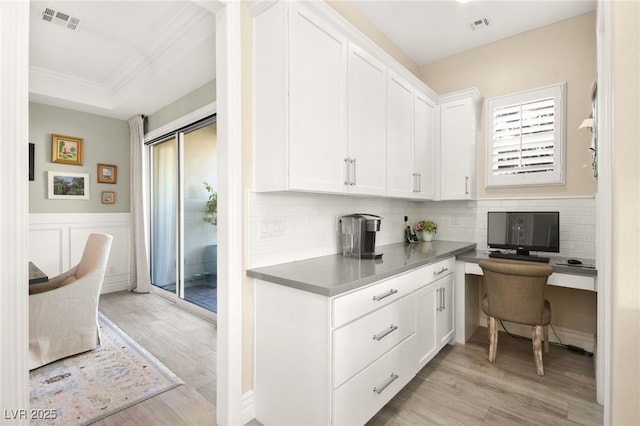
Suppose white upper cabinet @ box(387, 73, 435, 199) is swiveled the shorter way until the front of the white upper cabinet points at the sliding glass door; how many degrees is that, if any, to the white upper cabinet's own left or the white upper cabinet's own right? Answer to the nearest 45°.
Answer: approximately 135° to the white upper cabinet's own right

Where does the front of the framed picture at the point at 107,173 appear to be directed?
toward the camera

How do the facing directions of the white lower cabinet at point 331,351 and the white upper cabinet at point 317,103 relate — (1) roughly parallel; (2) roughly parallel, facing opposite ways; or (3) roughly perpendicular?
roughly parallel

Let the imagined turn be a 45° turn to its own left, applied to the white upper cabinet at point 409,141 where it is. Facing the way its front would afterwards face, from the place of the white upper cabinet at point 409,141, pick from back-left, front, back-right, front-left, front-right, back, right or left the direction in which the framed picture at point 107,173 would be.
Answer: back

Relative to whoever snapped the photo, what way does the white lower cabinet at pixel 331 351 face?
facing the viewer and to the right of the viewer

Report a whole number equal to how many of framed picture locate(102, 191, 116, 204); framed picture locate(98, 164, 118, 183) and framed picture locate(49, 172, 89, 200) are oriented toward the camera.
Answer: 3

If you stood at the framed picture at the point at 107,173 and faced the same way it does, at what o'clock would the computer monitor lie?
The computer monitor is roughly at 11 o'clock from the framed picture.

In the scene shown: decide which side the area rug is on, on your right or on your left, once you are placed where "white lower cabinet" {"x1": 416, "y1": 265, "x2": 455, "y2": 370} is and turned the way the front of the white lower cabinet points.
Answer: on your right

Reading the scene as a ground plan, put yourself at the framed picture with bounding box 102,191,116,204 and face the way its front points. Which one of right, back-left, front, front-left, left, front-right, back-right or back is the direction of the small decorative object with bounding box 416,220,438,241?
front-left

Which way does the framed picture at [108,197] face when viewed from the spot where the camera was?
facing the viewer

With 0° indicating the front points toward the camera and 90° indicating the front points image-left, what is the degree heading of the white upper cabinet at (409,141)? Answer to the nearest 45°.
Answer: approximately 315°

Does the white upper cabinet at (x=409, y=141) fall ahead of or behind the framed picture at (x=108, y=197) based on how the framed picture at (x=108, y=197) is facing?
ahead

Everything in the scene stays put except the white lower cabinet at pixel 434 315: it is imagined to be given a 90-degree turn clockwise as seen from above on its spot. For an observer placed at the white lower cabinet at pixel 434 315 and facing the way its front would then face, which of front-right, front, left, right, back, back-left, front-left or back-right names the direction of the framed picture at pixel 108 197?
front-right
